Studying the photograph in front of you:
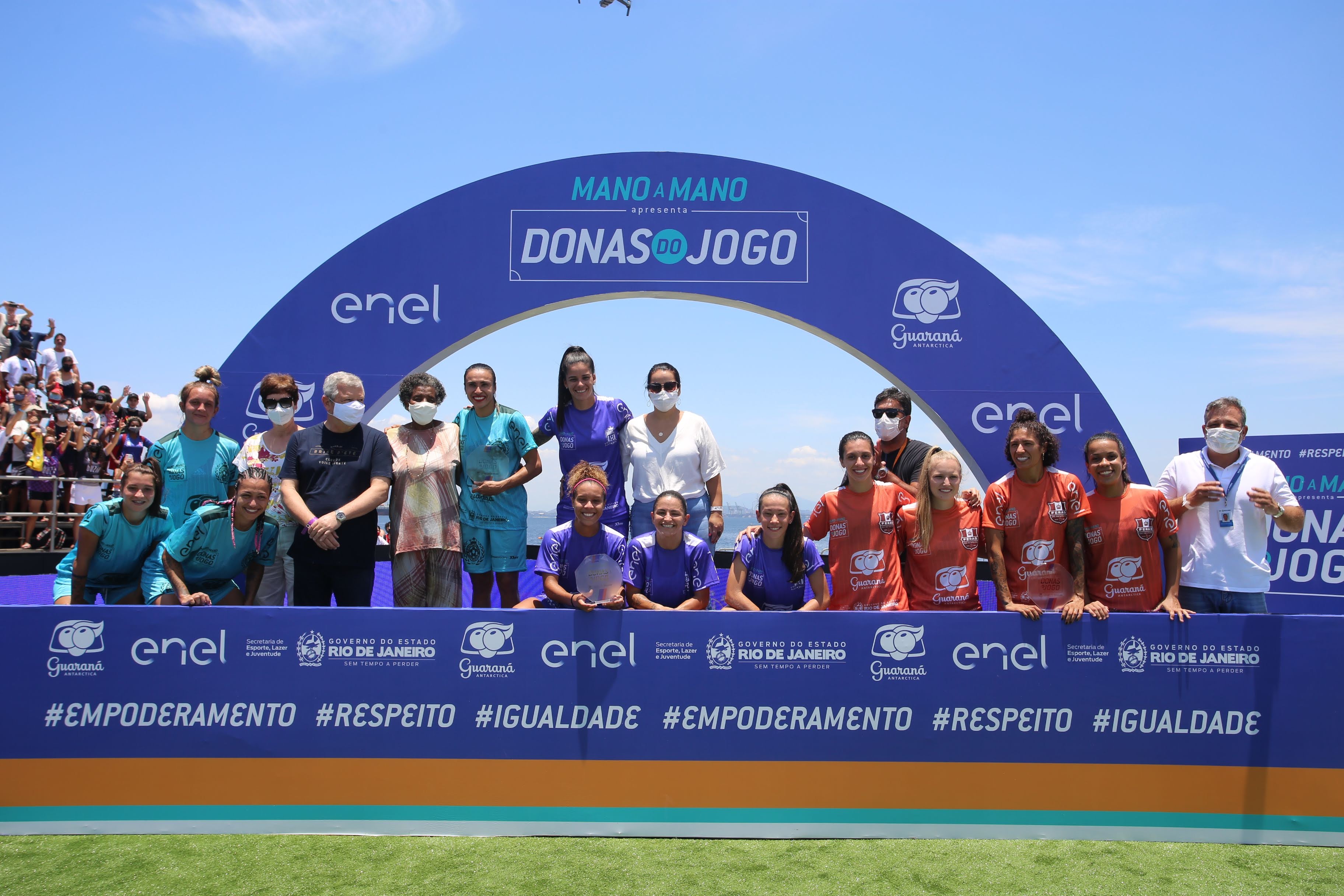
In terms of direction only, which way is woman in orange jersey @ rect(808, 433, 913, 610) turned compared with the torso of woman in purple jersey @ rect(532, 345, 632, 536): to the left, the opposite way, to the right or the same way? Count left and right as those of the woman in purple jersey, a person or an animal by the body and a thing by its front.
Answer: the same way

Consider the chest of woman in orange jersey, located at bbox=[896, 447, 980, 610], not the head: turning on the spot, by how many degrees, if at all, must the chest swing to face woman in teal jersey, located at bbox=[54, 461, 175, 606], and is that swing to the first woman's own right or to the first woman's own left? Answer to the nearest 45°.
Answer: approximately 90° to the first woman's own right

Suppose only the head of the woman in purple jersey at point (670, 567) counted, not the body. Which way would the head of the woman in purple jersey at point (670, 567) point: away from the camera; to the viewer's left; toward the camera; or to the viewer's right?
toward the camera

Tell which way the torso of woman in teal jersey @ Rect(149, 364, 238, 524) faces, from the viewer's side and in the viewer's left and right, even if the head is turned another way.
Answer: facing the viewer

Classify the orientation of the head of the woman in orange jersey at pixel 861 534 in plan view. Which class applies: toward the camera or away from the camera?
toward the camera

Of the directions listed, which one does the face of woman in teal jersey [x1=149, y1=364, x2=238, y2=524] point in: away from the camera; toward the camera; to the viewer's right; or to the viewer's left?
toward the camera

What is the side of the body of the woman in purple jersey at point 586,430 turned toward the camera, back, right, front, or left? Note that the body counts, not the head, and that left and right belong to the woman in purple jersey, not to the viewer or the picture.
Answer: front

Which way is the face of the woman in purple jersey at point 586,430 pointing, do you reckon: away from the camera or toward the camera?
toward the camera

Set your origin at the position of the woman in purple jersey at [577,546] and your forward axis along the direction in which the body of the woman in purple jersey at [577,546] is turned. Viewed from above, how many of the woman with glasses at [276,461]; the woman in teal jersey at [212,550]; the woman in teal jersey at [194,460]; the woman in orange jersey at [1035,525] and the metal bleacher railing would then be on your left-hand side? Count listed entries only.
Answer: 1

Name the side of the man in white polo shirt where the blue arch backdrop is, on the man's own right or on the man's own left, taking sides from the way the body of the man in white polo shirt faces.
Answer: on the man's own right

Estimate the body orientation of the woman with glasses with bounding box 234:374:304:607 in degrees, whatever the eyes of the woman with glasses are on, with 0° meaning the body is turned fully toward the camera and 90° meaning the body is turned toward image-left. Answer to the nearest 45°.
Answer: approximately 0°

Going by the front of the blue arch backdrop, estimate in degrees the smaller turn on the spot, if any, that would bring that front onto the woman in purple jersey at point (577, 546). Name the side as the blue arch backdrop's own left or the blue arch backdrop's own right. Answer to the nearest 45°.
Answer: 0° — it already faces them

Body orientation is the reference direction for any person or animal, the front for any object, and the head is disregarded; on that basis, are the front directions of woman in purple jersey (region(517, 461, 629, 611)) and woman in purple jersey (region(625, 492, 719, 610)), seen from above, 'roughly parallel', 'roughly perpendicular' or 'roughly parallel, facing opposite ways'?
roughly parallel
